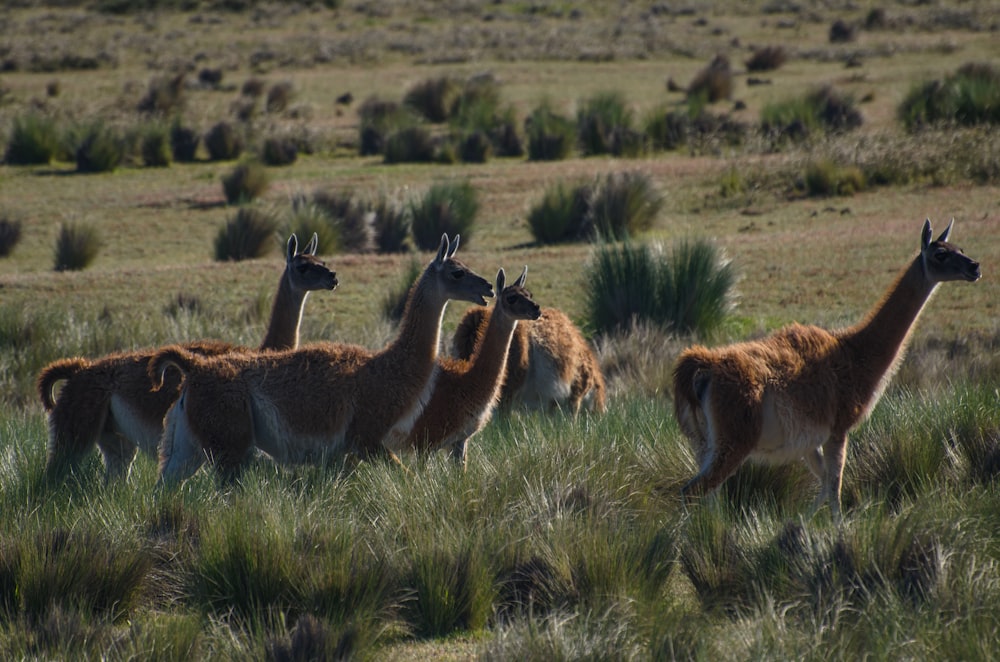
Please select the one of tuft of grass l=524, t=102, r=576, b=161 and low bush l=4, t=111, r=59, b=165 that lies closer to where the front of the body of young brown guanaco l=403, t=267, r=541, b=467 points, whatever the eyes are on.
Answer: the tuft of grass

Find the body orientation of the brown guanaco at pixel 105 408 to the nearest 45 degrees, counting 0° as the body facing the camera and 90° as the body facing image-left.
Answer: approximately 270°

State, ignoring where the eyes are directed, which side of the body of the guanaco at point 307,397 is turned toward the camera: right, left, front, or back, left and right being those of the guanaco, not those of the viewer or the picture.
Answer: right

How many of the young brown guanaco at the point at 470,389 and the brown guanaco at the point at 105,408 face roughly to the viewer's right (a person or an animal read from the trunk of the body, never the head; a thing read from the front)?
2

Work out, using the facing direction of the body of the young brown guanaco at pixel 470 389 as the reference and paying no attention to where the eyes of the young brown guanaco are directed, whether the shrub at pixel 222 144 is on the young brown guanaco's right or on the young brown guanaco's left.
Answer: on the young brown guanaco's left

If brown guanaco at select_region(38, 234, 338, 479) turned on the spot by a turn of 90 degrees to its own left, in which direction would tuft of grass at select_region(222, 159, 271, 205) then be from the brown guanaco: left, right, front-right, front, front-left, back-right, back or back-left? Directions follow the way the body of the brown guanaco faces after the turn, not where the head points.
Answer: front

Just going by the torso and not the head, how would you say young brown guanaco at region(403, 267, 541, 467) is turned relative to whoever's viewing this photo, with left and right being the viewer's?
facing to the right of the viewer

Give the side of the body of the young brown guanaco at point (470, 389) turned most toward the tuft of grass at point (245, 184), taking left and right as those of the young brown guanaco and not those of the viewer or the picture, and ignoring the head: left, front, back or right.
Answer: left
